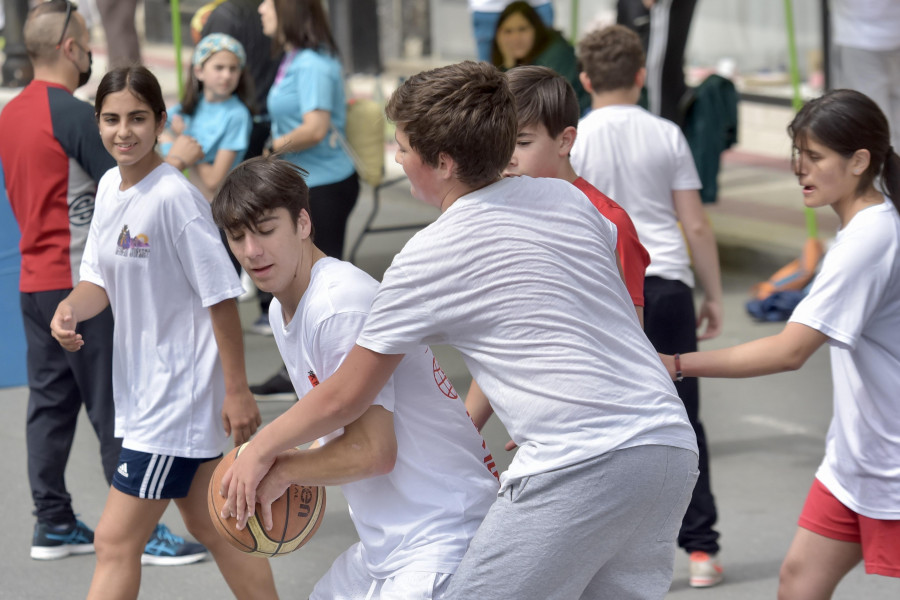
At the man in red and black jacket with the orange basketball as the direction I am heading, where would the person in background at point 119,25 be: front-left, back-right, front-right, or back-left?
back-left

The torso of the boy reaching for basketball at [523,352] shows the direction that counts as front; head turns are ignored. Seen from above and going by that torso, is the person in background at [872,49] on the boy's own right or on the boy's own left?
on the boy's own right

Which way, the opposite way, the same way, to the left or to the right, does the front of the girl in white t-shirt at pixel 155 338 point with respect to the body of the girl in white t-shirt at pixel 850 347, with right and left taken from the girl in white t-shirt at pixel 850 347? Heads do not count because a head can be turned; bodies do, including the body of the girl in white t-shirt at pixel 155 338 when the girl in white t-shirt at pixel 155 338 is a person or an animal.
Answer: to the left

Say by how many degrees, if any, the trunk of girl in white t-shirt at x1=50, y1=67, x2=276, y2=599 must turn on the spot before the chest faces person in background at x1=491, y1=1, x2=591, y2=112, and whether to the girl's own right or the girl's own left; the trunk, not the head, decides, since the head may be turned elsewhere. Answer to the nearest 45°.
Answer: approximately 180°

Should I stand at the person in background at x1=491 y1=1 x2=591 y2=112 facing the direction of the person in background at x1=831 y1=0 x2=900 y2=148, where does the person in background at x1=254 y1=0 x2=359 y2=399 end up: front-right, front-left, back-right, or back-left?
back-right

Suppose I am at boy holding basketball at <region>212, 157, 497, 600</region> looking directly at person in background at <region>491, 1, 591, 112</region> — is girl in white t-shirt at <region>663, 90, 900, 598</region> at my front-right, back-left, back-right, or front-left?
front-right

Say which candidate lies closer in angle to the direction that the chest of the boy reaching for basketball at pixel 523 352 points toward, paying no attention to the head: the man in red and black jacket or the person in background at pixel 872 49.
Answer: the man in red and black jacket

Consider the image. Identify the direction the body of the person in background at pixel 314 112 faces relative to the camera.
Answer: to the viewer's left

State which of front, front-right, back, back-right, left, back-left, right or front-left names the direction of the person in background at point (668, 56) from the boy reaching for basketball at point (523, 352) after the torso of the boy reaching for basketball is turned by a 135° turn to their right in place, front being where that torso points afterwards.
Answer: left

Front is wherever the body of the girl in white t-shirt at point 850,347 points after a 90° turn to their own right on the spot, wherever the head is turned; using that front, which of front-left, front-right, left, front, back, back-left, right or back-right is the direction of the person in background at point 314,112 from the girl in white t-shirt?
front-left

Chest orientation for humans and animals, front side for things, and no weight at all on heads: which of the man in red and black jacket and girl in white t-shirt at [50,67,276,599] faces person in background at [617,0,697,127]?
the man in red and black jacket

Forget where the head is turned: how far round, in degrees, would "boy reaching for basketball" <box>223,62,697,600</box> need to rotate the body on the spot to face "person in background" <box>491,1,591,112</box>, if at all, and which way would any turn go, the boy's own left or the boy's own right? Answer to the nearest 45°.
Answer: approximately 45° to the boy's own right

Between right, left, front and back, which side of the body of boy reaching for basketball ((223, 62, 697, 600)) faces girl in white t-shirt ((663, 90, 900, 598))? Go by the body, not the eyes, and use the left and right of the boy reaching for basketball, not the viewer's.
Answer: right

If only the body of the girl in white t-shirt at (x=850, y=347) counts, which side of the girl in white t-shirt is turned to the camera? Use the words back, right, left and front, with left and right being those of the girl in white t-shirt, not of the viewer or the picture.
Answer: left

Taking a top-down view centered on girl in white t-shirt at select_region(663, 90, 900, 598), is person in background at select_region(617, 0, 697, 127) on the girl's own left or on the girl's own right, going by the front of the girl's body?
on the girl's own right

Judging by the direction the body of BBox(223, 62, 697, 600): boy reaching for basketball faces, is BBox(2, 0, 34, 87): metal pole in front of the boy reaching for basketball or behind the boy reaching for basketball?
in front

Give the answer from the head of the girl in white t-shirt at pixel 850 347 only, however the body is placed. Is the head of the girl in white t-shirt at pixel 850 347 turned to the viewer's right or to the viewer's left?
to the viewer's left
